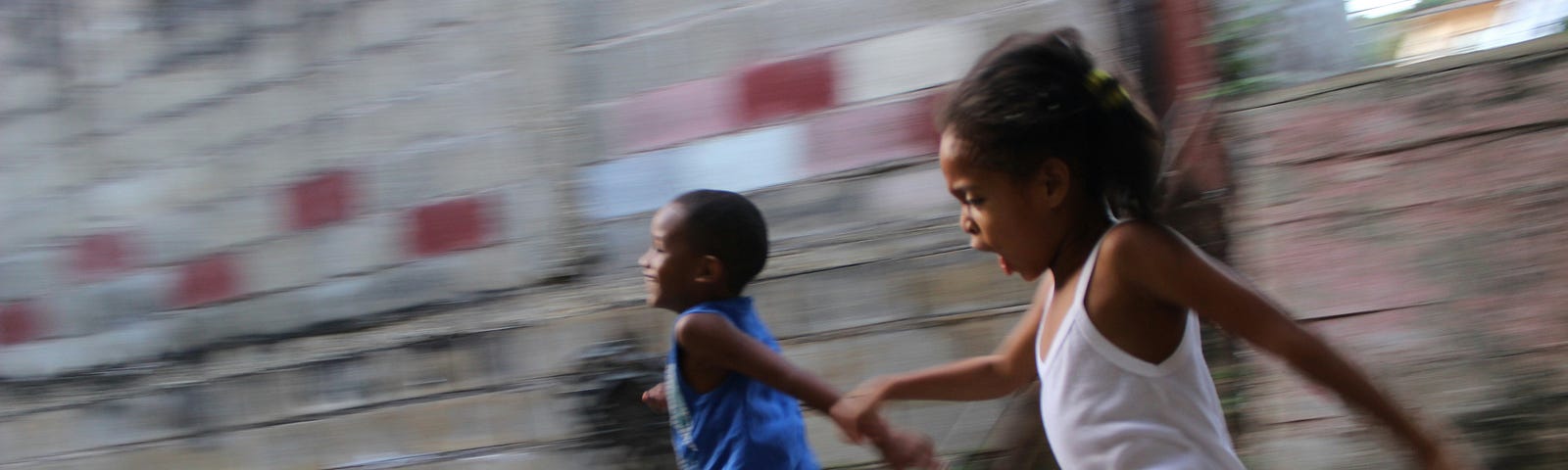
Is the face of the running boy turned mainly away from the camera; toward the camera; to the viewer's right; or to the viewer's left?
to the viewer's left

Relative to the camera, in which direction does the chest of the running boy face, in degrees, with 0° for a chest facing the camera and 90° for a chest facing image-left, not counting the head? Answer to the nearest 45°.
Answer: approximately 90°
